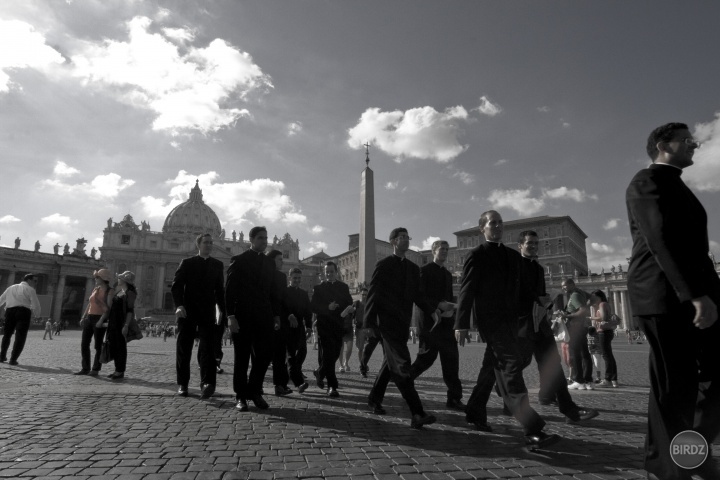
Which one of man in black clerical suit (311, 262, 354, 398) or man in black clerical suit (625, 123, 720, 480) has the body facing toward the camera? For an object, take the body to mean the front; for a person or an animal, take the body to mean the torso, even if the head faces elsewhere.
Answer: man in black clerical suit (311, 262, 354, 398)

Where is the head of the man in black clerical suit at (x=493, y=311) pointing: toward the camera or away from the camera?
toward the camera

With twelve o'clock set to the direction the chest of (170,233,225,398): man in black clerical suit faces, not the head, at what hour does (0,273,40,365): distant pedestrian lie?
The distant pedestrian is roughly at 5 o'clock from the man in black clerical suit.

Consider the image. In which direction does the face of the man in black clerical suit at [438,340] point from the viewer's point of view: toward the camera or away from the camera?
toward the camera

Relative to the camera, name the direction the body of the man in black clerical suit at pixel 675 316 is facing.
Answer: to the viewer's right

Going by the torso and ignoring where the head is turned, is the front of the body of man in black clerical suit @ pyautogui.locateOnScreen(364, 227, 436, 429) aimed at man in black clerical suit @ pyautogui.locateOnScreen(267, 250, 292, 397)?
no

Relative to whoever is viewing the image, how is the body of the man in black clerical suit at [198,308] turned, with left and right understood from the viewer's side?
facing the viewer

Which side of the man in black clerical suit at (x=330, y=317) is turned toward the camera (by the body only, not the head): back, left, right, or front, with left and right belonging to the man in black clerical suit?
front

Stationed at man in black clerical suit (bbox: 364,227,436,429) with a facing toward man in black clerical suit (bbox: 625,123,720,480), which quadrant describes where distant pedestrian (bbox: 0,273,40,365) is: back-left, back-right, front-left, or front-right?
back-right

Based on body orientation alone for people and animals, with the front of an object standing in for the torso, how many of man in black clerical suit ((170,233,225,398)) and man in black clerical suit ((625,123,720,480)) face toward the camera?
1

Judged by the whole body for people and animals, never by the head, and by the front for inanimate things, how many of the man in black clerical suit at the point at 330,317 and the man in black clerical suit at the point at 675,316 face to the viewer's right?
1

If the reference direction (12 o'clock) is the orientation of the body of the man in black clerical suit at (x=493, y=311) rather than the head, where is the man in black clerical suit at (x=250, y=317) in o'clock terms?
the man in black clerical suit at (x=250, y=317) is roughly at 5 o'clock from the man in black clerical suit at (x=493, y=311).

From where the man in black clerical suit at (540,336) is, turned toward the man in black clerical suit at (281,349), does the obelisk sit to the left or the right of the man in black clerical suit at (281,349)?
right

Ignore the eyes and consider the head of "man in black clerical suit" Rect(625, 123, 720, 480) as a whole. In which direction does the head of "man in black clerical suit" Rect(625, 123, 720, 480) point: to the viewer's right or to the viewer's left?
to the viewer's right

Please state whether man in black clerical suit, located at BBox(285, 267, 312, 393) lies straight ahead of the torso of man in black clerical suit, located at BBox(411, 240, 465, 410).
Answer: no

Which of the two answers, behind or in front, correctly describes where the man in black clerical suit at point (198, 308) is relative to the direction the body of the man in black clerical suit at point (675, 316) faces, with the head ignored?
behind

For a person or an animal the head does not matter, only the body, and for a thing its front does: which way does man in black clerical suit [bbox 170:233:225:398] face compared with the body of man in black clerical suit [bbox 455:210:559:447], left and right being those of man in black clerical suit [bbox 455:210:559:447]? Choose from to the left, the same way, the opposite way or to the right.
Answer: the same way

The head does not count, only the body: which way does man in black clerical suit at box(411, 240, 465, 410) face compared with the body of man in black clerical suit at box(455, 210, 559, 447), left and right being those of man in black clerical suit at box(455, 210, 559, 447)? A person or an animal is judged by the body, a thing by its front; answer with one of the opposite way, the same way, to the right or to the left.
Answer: the same way

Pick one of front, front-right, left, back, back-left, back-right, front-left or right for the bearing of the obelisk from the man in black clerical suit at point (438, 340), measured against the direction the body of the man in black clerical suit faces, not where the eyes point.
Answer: back-left
